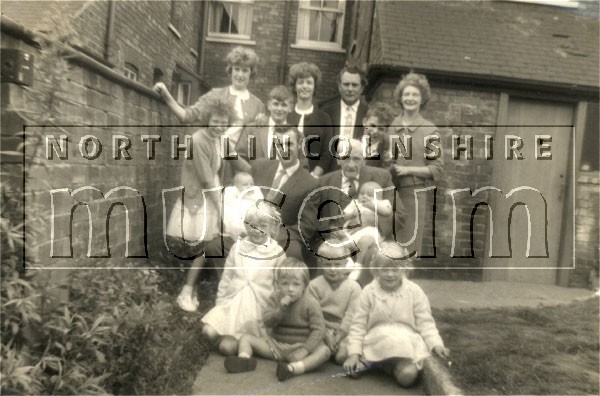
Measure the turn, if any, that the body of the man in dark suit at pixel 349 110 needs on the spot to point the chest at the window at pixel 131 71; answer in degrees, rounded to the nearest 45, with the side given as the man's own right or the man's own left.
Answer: approximately 135° to the man's own right

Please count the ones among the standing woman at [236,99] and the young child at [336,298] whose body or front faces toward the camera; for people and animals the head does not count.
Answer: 2

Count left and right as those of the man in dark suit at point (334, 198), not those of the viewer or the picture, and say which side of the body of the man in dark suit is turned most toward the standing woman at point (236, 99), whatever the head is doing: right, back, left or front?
back
